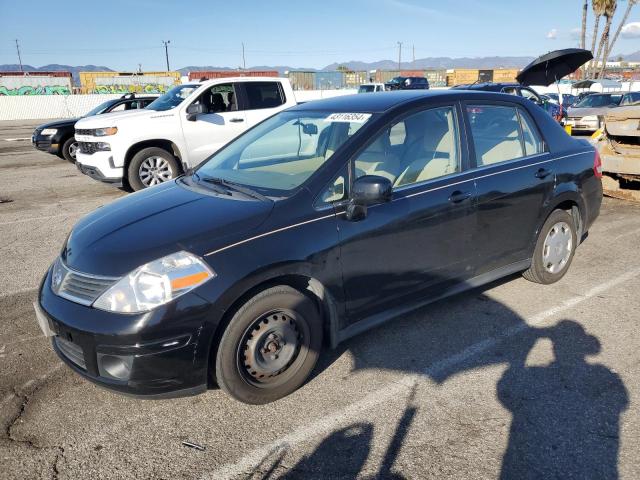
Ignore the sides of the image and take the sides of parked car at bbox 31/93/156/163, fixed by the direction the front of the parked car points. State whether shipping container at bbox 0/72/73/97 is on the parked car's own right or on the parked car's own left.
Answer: on the parked car's own right

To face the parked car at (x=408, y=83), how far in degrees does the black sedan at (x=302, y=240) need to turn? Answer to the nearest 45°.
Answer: approximately 135° to its right

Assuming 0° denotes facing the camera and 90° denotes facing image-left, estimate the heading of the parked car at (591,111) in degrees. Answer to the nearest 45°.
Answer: approximately 45°

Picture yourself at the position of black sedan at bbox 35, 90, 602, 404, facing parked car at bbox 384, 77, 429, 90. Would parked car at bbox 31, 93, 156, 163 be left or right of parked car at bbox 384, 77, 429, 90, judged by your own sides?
left

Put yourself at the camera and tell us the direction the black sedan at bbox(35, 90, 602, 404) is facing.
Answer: facing the viewer and to the left of the viewer

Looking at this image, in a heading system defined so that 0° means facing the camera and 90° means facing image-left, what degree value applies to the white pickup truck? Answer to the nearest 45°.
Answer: approximately 45°

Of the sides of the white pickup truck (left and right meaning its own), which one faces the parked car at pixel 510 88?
back

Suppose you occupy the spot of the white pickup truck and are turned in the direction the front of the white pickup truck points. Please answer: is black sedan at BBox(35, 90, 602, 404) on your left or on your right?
on your left

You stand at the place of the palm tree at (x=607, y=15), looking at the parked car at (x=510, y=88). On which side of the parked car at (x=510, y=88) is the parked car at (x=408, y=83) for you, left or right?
right

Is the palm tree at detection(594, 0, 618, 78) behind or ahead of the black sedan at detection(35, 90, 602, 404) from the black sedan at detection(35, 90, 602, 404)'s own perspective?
behind

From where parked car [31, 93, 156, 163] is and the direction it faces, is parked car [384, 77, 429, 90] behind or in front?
behind

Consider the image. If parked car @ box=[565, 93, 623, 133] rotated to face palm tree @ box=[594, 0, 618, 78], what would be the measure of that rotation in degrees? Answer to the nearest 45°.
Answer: approximately 135° to its right
